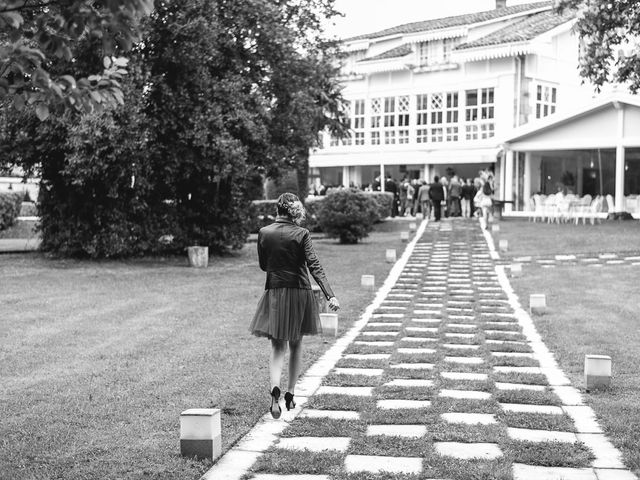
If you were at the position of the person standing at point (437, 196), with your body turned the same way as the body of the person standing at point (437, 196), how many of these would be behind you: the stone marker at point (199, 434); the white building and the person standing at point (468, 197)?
1

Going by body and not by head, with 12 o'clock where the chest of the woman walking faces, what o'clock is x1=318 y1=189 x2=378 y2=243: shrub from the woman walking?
The shrub is roughly at 12 o'clock from the woman walking.

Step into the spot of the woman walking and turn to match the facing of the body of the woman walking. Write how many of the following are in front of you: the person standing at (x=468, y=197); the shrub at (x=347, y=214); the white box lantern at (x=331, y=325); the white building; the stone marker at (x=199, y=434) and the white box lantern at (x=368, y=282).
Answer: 5

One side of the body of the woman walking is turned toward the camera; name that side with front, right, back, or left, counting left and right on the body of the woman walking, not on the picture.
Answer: back

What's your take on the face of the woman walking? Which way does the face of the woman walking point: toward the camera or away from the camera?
away from the camera

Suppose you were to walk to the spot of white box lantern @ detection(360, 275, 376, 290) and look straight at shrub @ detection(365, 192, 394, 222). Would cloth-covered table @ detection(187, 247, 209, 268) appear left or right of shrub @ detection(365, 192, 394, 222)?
left

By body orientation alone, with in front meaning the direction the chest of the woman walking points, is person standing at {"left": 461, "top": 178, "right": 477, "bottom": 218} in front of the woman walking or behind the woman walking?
in front
